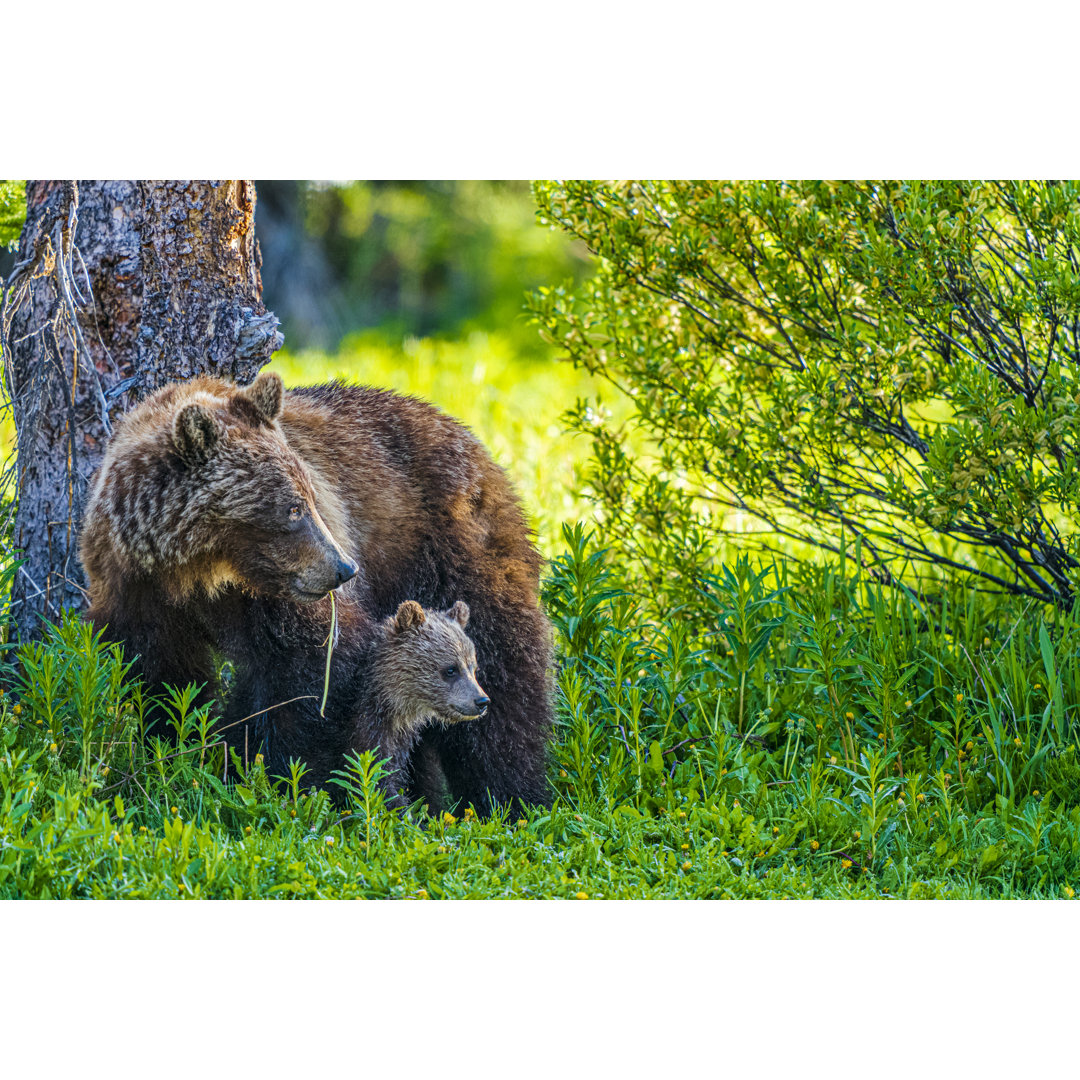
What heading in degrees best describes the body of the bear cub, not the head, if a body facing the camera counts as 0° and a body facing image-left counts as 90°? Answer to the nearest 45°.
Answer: approximately 315°

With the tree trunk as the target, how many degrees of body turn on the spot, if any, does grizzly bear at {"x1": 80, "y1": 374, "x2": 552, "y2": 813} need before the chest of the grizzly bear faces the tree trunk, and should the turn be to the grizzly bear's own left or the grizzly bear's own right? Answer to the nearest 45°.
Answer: approximately 90° to the grizzly bear's own right

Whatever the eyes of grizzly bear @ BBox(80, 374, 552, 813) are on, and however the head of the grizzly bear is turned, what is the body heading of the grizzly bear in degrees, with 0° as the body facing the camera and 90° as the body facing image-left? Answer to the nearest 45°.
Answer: approximately 45°
